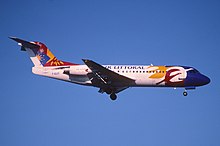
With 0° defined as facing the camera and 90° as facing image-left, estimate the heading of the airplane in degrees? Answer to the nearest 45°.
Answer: approximately 270°
